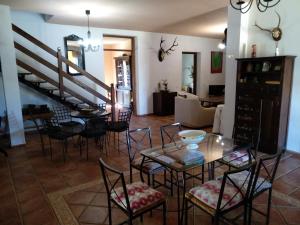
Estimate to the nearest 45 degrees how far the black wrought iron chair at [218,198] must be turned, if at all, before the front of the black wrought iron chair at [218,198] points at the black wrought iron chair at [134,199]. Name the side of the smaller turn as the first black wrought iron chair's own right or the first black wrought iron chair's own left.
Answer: approximately 45° to the first black wrought iron chair's own left

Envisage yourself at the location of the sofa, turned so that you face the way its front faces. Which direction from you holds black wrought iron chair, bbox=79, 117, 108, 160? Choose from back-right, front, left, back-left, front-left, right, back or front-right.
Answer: back

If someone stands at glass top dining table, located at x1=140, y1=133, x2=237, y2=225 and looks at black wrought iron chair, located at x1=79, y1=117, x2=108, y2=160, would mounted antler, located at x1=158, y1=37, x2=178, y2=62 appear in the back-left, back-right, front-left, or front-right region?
front-right

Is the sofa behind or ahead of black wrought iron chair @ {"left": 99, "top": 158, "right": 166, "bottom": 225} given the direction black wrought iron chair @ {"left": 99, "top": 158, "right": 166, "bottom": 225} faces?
ahead

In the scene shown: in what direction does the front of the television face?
toward the camera

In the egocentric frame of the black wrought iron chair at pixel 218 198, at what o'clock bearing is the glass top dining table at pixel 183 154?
The glass top dining table is roughly at 12 o'clock from the black wrought iron chair.

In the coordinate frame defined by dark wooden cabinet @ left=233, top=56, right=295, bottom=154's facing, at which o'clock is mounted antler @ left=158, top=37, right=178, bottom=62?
The mounted antler is roughly at 3 o'clock from the dark wooden cabinet.

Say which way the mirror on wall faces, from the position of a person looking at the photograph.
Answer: facing the viewer

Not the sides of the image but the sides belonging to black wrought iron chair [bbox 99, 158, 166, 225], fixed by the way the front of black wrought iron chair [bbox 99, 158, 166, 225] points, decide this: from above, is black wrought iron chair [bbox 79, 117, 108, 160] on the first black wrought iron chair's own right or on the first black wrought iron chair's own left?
on the first black wrought iron chair's own left

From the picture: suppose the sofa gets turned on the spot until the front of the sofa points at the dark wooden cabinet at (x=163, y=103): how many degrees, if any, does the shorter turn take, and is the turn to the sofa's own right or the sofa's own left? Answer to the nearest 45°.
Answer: approximately 90° to the sofa's own left

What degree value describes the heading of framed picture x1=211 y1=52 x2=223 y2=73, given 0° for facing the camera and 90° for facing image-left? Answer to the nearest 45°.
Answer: approximately 0°

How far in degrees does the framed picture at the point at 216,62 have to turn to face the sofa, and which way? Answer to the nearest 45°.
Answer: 0° — it already faces it

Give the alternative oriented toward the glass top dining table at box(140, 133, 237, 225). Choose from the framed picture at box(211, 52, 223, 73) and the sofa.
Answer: the framed picture

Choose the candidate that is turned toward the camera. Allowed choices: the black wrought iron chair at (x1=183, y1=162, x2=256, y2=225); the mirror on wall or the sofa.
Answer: the mirror on wall

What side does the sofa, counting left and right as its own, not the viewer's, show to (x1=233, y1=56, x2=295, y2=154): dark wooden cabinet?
right

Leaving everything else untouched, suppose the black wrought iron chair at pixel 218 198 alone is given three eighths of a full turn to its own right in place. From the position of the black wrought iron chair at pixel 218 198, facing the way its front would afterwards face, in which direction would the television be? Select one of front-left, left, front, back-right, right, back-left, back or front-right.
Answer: left

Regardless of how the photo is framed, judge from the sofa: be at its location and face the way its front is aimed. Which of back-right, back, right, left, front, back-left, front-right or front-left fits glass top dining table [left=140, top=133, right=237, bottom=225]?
back-right

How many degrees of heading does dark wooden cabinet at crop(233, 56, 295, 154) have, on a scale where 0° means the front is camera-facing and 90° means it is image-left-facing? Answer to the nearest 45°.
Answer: approximately 45°

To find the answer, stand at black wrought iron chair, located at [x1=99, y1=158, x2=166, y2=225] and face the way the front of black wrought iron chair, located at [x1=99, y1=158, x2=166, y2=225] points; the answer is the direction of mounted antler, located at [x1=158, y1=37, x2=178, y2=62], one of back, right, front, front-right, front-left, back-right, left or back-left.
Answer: front-left

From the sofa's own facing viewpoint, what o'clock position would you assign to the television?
The television is roughly at 11 o'clock from the sofa.
